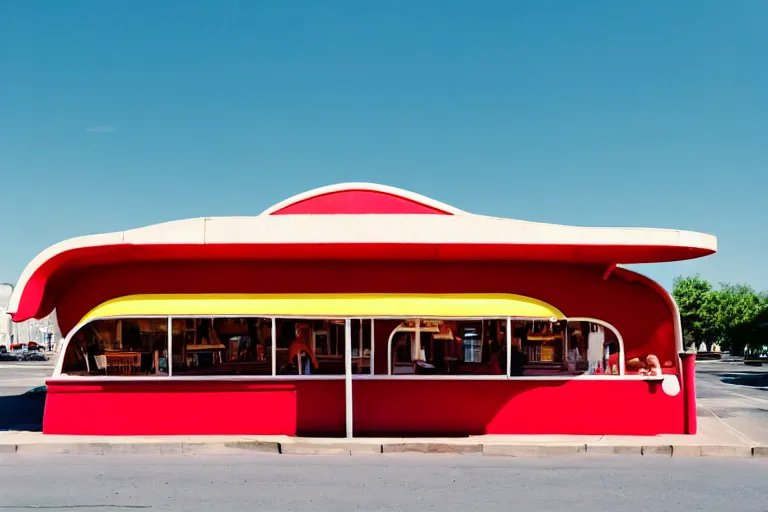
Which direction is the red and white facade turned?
toward the camera
